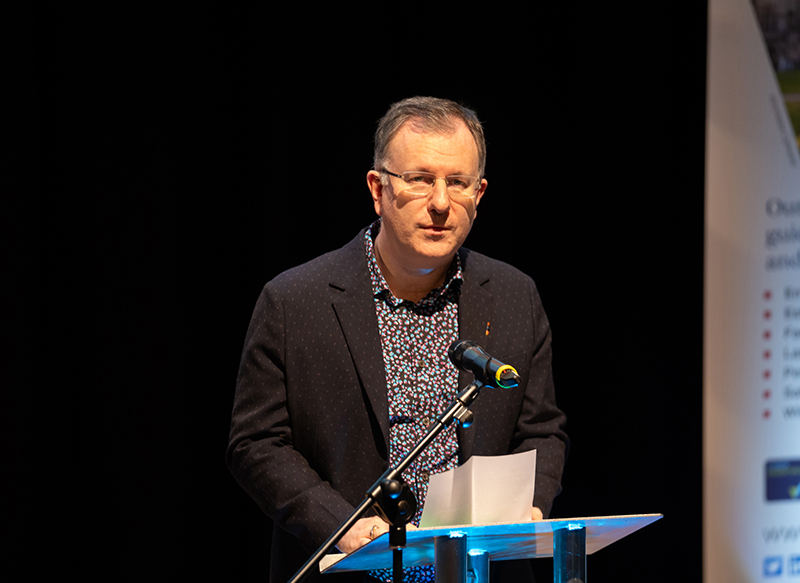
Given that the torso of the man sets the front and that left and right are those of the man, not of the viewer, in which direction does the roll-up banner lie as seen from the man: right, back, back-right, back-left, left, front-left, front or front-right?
left

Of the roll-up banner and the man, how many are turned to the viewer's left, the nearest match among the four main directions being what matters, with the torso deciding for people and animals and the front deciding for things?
0

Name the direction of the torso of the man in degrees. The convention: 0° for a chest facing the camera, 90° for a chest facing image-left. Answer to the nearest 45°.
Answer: approximately 315°

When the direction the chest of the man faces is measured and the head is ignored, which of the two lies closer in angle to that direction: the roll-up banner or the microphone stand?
the microphone stand

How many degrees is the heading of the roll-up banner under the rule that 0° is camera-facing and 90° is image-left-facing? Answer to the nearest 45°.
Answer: approximately 0°

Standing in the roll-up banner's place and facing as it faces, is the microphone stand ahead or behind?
ahead
